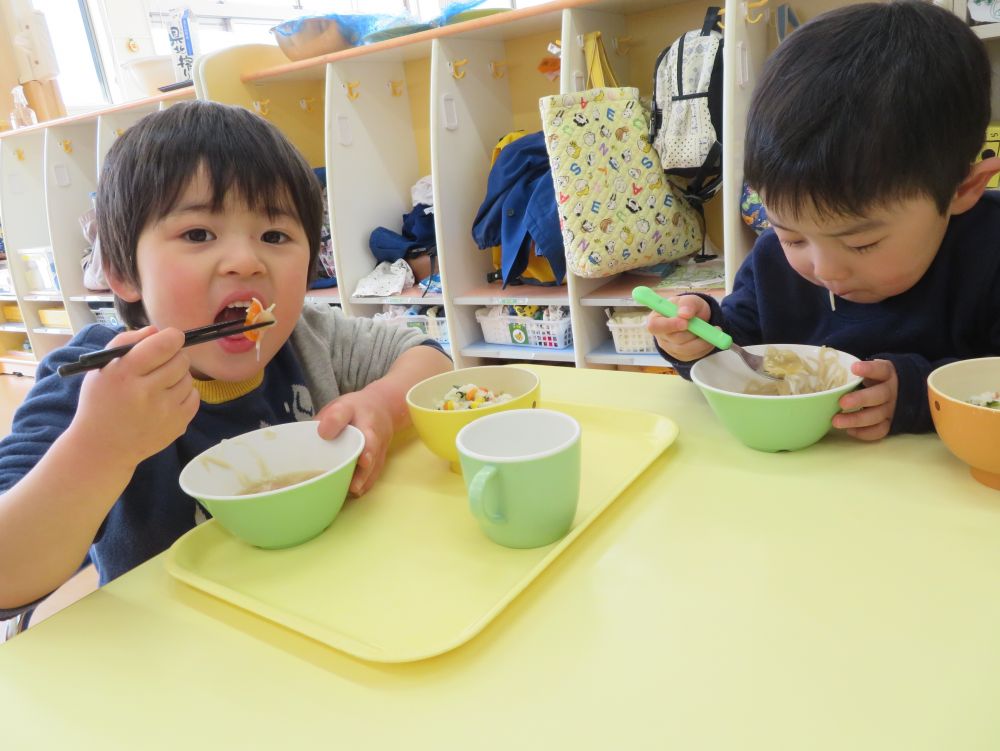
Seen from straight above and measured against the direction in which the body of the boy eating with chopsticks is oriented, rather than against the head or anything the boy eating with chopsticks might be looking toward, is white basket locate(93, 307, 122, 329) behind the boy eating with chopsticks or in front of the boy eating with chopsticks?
behind

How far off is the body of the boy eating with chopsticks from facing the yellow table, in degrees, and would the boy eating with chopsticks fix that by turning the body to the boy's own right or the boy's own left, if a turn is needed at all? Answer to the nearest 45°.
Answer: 0° — they already face it

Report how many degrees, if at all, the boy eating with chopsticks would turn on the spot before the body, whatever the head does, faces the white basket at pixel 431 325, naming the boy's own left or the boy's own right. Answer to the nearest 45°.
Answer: approximately 90° to the boy's own left

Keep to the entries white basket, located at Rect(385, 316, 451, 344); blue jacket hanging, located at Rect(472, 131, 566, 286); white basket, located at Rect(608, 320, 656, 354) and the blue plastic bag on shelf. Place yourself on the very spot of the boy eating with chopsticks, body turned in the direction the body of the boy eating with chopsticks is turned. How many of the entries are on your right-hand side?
0

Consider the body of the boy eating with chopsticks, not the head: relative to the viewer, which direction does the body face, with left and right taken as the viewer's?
facing the viewer and to the right of the viewer

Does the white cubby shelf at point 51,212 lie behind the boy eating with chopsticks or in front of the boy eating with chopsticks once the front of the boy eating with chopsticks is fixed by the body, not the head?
behind

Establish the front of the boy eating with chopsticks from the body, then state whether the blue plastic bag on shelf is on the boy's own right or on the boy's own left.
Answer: on the boy's own left

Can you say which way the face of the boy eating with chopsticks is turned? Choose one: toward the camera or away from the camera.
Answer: toward the camera

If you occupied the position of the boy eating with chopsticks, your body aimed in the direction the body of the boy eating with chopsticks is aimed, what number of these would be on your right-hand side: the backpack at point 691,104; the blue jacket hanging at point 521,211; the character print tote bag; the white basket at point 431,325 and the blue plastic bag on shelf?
0

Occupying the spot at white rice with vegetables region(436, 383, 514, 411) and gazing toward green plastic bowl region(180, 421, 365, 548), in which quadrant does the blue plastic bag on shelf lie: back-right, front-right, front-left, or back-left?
back-right

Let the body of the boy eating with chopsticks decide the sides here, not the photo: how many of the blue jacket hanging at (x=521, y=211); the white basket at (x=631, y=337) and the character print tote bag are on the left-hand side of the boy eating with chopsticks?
3

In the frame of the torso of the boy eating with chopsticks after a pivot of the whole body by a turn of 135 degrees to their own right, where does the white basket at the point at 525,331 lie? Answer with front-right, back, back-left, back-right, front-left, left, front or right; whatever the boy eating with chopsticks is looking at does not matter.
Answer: back-right
